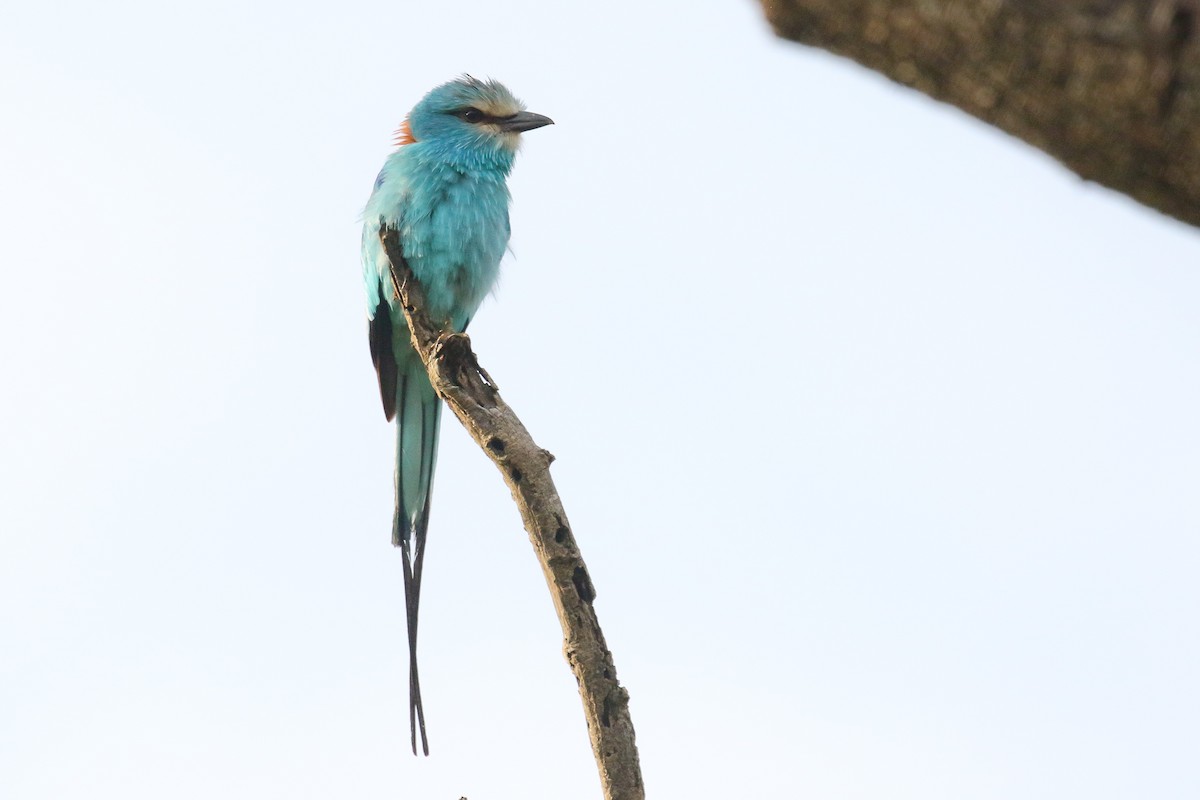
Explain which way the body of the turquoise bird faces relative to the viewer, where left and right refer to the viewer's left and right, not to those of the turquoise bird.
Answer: facing the viewer and to the right of the viewer

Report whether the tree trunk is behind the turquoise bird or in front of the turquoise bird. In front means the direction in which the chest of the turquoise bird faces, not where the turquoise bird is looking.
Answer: in front
